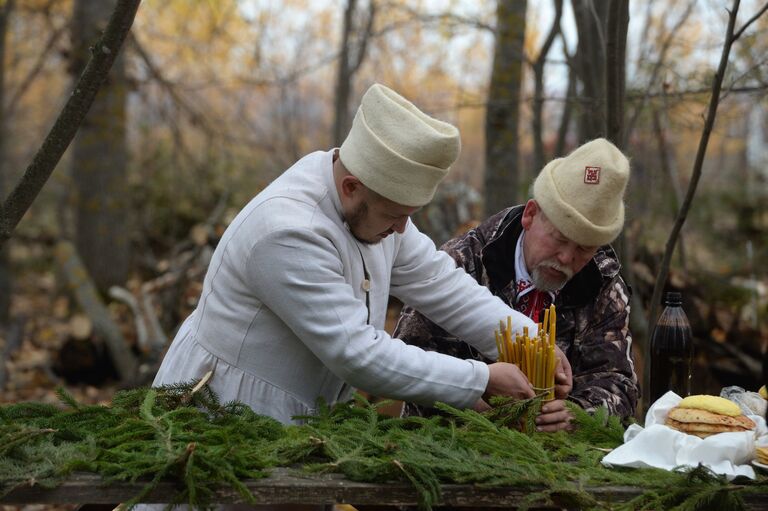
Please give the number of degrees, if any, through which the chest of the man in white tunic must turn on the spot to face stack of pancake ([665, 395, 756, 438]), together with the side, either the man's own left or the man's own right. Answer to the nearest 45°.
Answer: approximately 45° to the man's own left

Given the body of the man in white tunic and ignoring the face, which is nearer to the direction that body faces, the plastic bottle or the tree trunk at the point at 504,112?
the plastic bottle

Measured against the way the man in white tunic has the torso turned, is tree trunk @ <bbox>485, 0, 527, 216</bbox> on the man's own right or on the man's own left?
on the man's own left

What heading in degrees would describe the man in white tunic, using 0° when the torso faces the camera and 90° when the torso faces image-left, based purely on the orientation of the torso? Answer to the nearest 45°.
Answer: approximately 315°

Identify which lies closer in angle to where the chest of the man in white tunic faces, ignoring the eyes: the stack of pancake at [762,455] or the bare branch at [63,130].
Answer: the stack of pancake

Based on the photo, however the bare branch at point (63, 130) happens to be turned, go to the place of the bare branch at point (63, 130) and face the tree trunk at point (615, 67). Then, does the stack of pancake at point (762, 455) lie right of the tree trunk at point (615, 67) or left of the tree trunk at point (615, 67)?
right

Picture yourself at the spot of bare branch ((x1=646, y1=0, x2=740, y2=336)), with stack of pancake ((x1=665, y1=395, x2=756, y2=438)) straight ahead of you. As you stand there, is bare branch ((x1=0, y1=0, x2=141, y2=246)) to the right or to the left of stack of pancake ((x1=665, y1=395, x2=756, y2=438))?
right

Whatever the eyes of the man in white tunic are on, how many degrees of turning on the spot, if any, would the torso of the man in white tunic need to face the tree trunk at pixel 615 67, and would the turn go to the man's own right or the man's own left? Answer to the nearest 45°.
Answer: approximately 90° to the man's own left

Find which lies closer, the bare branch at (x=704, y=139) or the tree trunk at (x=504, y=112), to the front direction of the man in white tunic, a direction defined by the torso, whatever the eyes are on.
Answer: the bare branch

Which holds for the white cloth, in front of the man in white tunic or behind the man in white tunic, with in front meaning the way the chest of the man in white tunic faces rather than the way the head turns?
in front

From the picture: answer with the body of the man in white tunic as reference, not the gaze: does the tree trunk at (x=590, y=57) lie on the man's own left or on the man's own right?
on the man's own left

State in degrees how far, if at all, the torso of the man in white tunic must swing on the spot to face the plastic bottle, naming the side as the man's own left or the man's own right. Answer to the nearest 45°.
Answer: approximately 45° to the man's own left
